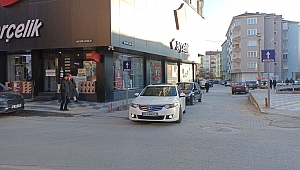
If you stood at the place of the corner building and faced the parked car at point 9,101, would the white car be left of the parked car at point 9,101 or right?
left

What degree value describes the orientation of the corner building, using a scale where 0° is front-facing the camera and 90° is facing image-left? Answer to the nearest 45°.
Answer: approximately 0°

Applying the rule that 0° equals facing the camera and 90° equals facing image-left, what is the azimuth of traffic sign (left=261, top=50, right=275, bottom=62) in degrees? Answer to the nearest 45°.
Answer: approximately 0°
